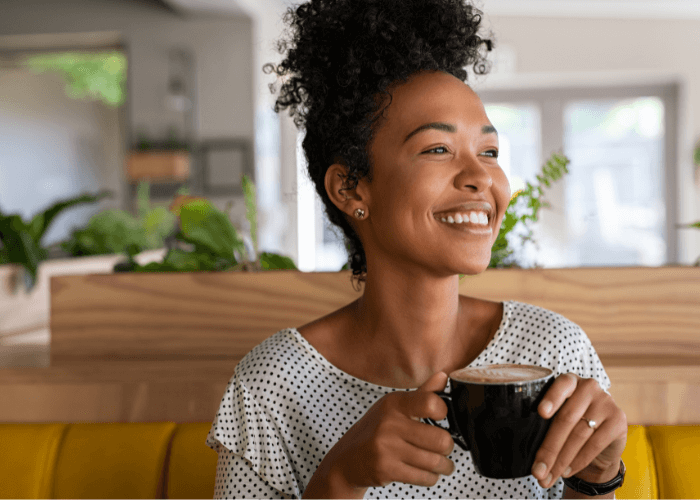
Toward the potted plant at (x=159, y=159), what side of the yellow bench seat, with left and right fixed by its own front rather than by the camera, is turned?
back

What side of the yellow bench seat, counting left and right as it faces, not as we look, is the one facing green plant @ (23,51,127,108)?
back

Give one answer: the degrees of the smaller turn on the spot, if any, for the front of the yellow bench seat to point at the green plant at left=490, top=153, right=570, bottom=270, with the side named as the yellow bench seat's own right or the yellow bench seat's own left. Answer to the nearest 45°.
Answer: approximately 135° to the yellow bench seat's own left

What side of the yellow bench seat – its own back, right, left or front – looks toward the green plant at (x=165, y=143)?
back

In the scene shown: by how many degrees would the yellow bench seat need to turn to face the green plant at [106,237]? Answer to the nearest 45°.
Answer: approximately 180°

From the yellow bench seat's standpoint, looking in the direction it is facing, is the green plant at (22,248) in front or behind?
behind

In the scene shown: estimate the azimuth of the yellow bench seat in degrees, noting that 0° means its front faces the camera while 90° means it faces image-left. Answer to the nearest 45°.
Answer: approximately 0°
